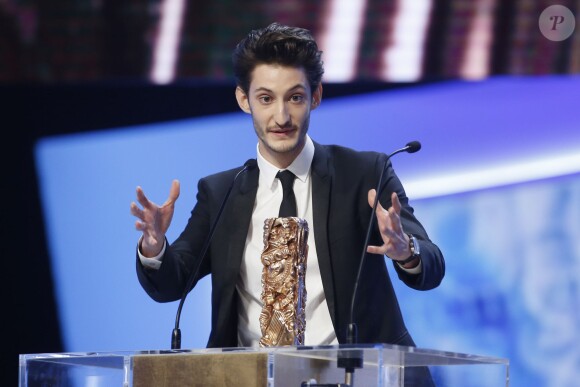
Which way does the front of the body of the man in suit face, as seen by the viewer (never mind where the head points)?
toward the camera

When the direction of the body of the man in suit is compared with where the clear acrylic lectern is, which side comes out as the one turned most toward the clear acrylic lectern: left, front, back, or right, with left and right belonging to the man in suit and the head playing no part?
front
